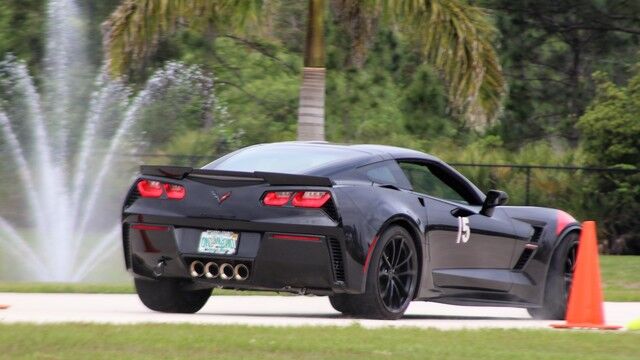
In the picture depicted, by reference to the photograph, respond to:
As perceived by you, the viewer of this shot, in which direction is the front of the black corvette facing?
facing away from the viewer and to the right of the viewer

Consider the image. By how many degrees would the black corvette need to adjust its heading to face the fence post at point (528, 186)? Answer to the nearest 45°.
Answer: approximately 45° to its left

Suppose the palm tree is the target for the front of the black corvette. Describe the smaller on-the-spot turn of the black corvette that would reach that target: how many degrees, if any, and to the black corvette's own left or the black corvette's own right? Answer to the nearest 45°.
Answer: approximately 45° to the black corvette's own left
